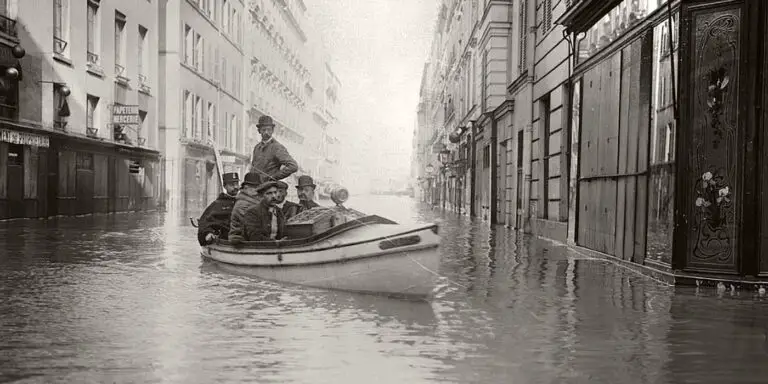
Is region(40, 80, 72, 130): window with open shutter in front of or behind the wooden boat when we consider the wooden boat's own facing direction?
behind

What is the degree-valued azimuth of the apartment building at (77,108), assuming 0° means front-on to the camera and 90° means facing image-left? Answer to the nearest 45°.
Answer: approximately 315°

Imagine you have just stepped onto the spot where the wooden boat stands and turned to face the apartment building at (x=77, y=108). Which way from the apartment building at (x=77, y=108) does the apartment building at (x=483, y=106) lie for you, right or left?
right

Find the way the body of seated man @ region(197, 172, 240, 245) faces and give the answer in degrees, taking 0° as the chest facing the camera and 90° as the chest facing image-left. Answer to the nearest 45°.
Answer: approximately 315°

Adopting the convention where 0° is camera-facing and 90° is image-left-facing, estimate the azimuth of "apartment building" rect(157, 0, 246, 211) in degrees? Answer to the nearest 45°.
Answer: approximately 315°
